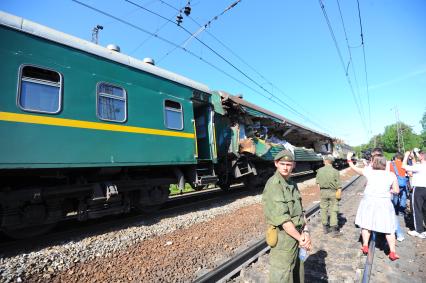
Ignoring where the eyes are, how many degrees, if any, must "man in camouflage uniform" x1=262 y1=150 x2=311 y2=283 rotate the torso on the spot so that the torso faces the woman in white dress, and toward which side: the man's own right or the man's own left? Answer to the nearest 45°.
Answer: approximately 90° to the man's own left

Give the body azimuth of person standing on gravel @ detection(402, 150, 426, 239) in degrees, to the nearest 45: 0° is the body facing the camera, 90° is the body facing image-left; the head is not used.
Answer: approximately 90°

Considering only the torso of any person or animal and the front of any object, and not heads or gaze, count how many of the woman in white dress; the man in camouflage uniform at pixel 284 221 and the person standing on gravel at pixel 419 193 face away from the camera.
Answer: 1

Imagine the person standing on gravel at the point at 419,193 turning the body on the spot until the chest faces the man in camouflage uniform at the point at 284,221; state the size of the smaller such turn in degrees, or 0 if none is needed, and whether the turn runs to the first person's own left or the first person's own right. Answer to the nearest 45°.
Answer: approximately 90° to the first person's own left

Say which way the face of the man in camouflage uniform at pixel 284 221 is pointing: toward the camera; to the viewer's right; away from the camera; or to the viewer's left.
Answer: toward the camera

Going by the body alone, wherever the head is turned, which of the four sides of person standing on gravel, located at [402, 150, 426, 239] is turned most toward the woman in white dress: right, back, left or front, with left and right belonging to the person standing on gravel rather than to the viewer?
left

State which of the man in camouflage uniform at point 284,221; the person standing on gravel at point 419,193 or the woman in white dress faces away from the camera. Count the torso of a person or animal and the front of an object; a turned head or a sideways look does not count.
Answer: the woman in white dress

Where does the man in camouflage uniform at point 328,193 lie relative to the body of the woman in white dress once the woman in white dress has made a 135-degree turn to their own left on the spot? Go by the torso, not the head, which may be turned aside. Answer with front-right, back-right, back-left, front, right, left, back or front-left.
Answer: right

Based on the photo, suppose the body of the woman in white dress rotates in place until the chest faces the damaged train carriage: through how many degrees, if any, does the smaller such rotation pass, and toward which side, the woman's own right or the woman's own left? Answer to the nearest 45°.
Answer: approximately 45° to the woman's own left

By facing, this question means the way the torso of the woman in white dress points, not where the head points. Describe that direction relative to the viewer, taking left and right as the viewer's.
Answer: facing away from the viewer

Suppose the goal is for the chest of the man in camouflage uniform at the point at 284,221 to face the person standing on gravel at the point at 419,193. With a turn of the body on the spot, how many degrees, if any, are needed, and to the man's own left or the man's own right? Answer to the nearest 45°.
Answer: approximately 90° to the man's own left

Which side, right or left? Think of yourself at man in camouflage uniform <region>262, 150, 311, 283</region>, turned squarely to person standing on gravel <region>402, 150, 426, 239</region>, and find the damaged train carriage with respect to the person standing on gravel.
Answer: left

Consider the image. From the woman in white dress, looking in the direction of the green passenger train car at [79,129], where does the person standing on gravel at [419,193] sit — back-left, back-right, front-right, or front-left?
back-right

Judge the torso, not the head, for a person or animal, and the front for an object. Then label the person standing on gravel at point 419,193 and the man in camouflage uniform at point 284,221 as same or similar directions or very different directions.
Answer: very different directions

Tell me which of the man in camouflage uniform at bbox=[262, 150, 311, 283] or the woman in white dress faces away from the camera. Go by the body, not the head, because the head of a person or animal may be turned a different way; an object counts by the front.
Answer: the woman in white dress

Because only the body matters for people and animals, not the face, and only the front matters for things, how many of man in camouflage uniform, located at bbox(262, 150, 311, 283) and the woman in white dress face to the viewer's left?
0

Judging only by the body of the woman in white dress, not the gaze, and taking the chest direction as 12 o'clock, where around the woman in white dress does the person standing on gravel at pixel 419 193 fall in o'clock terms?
The person standing on gravel is roughly at 1 o'clock from the woman in white dress.
